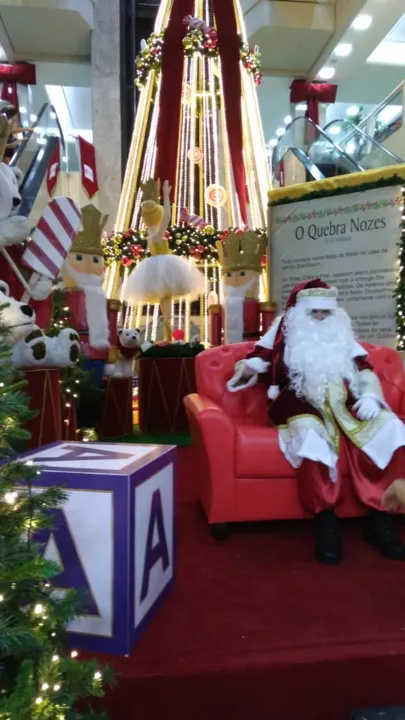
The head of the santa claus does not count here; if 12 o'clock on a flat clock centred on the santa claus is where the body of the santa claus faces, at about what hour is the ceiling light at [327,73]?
The ceiling light is roughly at 6 o'clock from the santa claus.

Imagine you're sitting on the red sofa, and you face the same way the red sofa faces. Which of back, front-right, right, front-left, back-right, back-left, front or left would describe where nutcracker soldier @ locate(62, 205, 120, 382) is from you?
back-right

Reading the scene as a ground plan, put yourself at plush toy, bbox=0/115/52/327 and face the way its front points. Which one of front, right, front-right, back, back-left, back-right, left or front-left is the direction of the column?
back-left

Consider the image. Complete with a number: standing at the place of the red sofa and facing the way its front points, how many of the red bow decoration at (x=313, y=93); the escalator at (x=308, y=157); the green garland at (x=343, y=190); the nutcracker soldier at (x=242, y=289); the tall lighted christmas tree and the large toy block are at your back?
5

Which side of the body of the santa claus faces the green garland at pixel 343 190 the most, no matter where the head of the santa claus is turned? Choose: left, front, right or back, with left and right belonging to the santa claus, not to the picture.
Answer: back

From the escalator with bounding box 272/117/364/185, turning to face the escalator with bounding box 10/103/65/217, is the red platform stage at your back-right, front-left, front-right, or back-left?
front-left

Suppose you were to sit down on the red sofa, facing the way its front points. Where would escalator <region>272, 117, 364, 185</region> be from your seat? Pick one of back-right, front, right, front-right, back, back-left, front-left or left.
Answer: back

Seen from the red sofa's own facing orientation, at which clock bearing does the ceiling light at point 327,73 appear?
The ceiling light is roughly at 6 o'clock from the red sofa.

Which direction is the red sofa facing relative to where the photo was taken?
toward the camera

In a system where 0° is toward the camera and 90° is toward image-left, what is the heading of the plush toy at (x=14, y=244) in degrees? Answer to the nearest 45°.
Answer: approximately 315°

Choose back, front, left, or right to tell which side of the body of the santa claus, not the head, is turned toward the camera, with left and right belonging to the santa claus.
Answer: front

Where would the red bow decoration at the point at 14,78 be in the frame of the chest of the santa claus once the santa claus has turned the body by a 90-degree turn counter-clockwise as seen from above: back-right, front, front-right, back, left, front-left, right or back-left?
back-left

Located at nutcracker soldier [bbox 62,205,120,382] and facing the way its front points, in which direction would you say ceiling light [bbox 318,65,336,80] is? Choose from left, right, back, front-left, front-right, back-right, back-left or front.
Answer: back-left

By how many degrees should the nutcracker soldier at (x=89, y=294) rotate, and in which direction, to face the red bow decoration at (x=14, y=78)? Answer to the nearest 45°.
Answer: approximately 180°

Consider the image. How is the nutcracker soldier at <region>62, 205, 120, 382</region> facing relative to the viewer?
toward the camera

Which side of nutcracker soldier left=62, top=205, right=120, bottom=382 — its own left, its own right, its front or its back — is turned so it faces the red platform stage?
front
